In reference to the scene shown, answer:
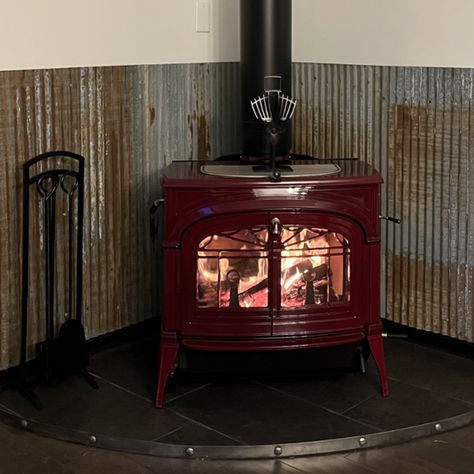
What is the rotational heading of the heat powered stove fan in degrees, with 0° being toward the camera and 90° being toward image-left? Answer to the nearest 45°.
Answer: approximately 0°

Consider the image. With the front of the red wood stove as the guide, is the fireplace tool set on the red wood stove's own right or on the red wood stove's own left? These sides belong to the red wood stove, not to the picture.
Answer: on the red wood stove's own right

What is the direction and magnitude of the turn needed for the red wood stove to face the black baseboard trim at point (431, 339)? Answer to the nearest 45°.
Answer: approximately 135° to its left
